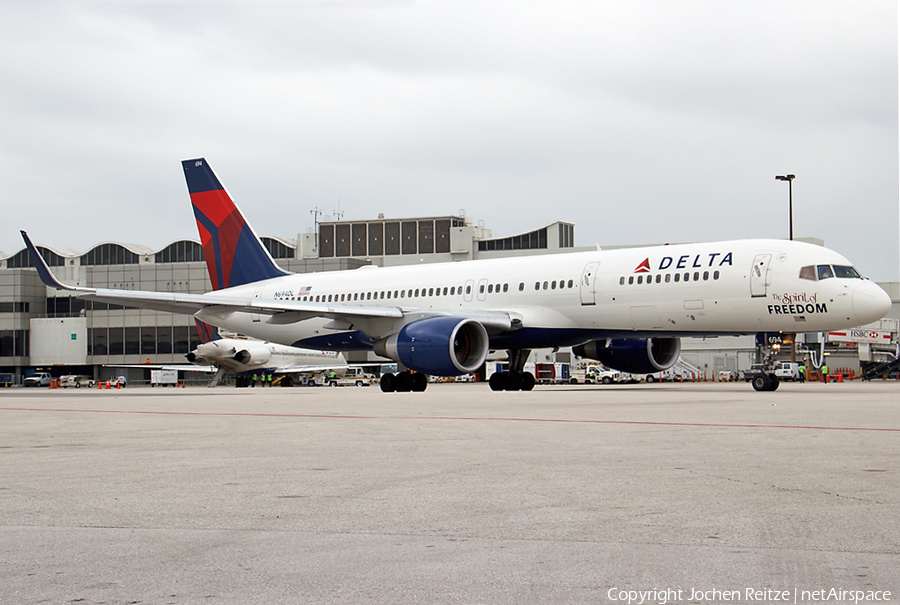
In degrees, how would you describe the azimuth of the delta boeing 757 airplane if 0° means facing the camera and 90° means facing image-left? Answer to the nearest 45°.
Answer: approximately 315°
